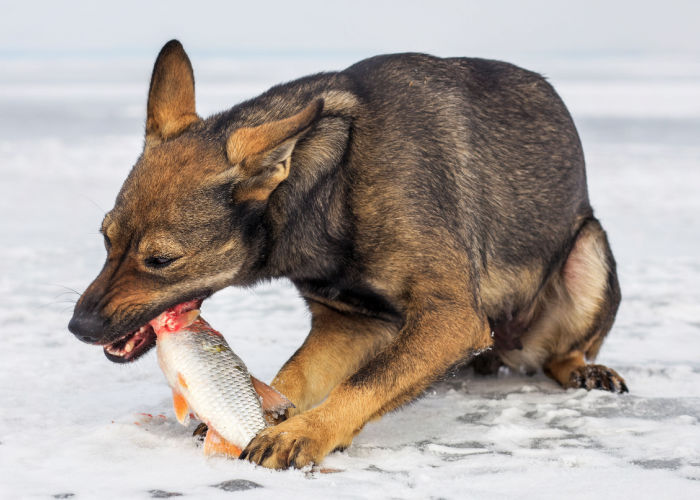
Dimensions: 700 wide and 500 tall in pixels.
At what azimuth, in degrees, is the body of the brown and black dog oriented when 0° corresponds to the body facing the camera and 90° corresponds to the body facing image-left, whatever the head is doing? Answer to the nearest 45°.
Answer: approximately 45°
